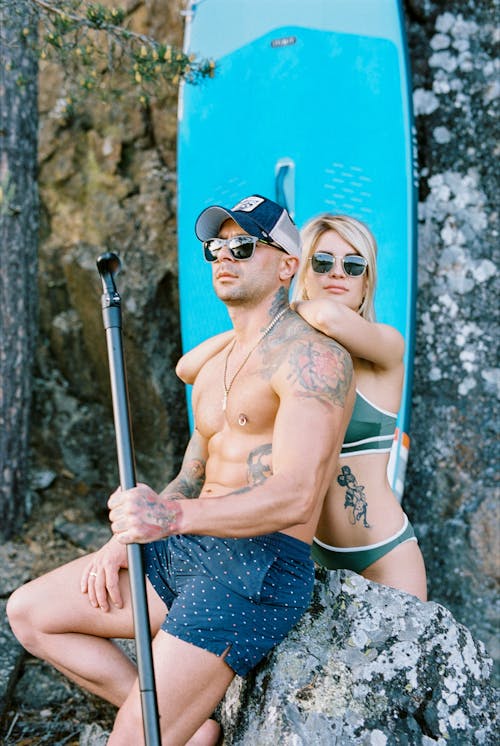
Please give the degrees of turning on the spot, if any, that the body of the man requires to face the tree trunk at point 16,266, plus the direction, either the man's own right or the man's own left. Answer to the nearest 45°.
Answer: approximately 90° to the man's own right

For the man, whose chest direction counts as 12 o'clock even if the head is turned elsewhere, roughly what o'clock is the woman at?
The woman is roughly at 6 o'clock from the man.

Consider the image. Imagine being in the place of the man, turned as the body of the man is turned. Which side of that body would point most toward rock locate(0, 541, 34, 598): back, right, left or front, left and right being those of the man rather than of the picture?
right

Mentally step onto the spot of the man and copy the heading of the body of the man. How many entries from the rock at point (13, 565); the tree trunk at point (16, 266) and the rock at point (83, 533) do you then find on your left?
0

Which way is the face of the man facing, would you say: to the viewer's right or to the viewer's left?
to the viewer's left

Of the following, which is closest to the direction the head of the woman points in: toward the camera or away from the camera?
toward the camera

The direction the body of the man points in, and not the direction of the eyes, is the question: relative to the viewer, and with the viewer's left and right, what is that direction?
facing the viewer and to the left of the viewer
